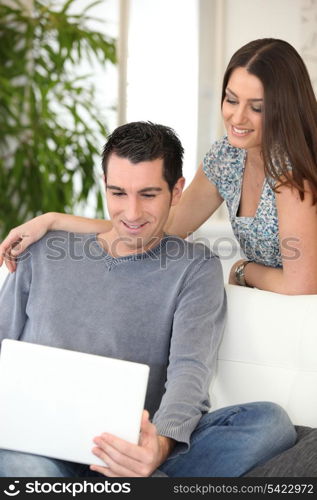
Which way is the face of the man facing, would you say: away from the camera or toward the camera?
toward the camera

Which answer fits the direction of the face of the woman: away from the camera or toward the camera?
toward the camera

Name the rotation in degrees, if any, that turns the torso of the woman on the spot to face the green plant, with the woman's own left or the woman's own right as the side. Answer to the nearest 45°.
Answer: approximately 135° to the woman's own right

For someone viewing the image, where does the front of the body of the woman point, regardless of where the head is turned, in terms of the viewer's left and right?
facing the viewer and to the left of the viewer
